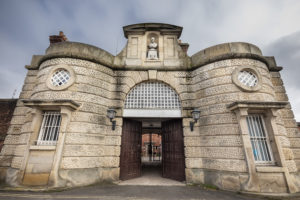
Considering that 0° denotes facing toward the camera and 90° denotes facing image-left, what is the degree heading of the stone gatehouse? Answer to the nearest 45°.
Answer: approximately 0°

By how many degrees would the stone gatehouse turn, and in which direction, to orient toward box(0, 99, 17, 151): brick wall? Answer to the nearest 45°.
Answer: approximately 90° to its right
